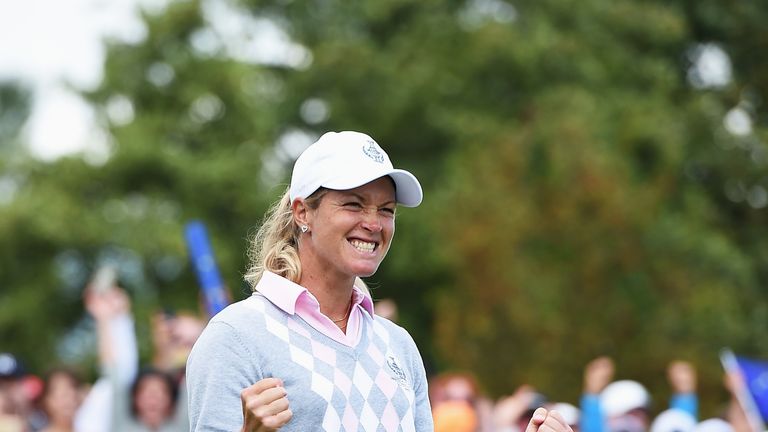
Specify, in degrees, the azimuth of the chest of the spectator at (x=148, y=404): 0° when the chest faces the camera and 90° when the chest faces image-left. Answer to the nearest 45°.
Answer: approximately 0°
